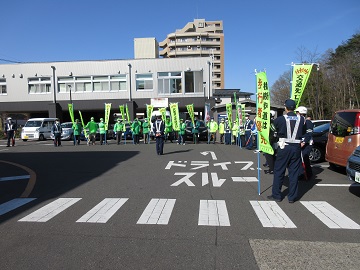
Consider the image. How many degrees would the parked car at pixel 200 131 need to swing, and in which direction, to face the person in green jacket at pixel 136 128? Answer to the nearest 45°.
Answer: approximately 45° to its right

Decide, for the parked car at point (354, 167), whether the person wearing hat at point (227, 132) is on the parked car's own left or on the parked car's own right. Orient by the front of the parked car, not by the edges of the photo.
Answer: on the parked car's own right

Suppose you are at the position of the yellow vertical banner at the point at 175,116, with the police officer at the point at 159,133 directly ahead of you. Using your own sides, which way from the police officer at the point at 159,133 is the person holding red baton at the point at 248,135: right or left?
left

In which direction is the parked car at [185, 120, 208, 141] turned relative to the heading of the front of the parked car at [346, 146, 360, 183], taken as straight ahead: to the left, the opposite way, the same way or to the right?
to the left

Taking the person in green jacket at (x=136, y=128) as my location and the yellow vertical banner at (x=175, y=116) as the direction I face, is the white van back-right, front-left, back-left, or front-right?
back-left

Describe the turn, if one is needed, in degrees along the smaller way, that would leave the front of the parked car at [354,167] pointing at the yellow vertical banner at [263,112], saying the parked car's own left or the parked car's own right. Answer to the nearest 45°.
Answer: approximately 45° to the parked car's own right

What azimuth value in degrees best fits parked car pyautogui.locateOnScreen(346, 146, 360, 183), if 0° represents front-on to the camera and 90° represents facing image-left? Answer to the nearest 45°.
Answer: approximately 45°

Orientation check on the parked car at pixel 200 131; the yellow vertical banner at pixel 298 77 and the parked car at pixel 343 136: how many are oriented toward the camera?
2

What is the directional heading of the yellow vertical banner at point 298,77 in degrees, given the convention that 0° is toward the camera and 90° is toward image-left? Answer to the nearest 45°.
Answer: approximately 0°
